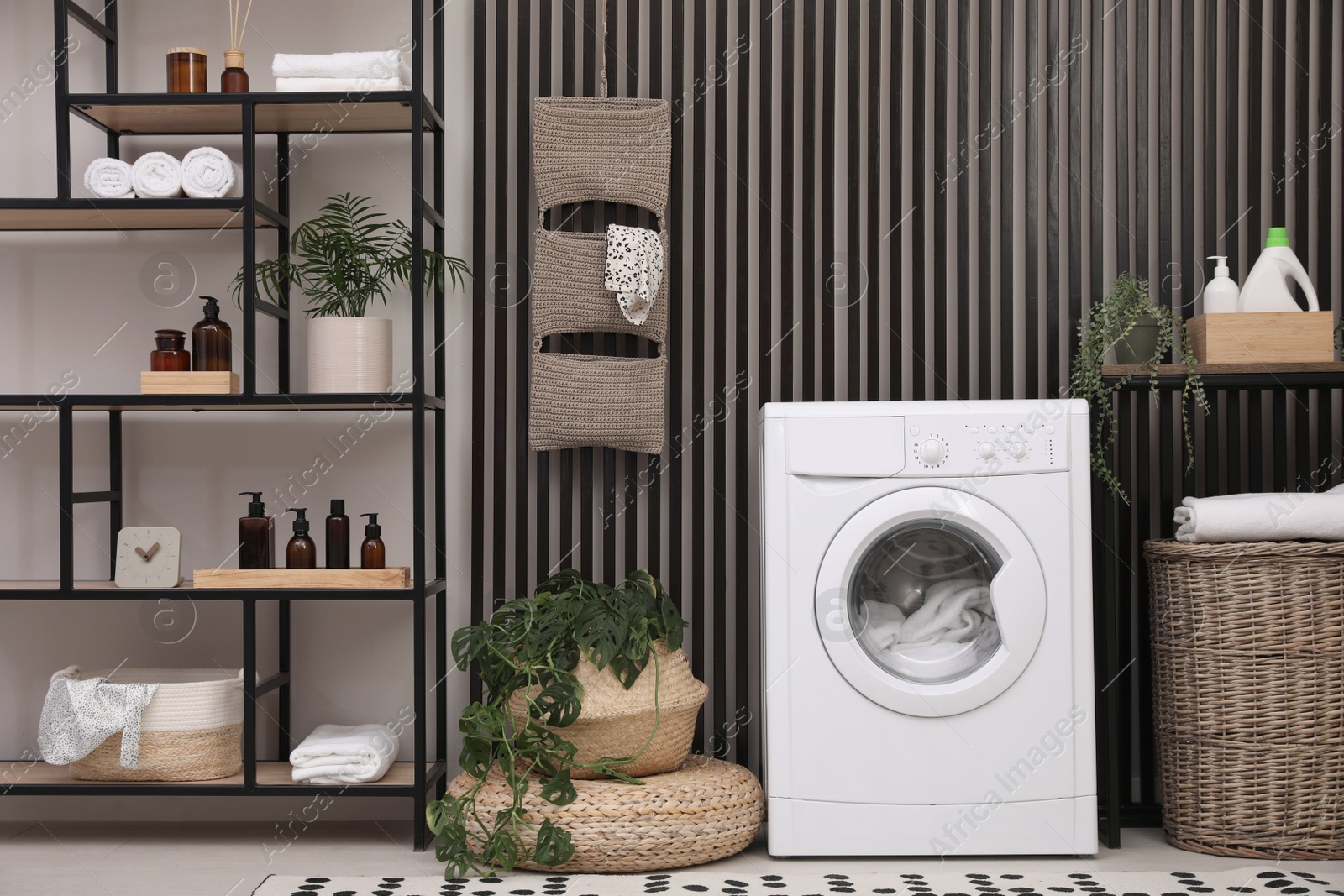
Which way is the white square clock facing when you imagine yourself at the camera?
facing the viewer

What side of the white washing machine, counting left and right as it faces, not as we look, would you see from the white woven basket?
right

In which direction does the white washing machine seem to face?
toward the camera

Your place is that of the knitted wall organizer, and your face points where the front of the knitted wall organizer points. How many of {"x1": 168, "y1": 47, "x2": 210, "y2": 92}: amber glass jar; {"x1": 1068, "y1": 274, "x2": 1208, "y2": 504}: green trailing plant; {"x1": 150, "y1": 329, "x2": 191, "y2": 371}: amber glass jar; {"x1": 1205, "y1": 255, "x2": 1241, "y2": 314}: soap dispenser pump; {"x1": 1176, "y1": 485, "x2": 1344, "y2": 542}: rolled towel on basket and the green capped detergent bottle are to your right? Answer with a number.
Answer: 2

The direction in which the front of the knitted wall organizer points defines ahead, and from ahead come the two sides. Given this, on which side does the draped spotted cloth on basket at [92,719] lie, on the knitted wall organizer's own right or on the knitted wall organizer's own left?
on the knitted wall organizer's own right

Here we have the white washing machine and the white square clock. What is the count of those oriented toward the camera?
2

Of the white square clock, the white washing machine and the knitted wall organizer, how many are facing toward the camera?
3

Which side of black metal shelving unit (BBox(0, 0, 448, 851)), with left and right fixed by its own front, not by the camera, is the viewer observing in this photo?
front

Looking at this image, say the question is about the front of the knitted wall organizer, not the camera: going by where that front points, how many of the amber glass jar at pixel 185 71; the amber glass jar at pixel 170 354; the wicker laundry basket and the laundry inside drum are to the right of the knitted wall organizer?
2

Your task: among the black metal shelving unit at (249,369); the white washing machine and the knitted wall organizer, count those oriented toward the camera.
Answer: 3

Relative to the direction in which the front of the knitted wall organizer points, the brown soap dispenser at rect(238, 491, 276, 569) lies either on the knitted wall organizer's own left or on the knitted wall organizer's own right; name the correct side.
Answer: on the knitted wall organizer's own right

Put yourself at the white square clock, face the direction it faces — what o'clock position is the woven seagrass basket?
The woven seagrass basket is roughly at 10 o'clock from the white square clock.

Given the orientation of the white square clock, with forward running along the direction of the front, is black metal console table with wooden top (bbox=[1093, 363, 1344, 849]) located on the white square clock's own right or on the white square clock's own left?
on the white square clock's own left

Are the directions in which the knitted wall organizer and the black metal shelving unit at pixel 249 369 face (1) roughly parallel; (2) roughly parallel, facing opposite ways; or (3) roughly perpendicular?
roughly parallel
